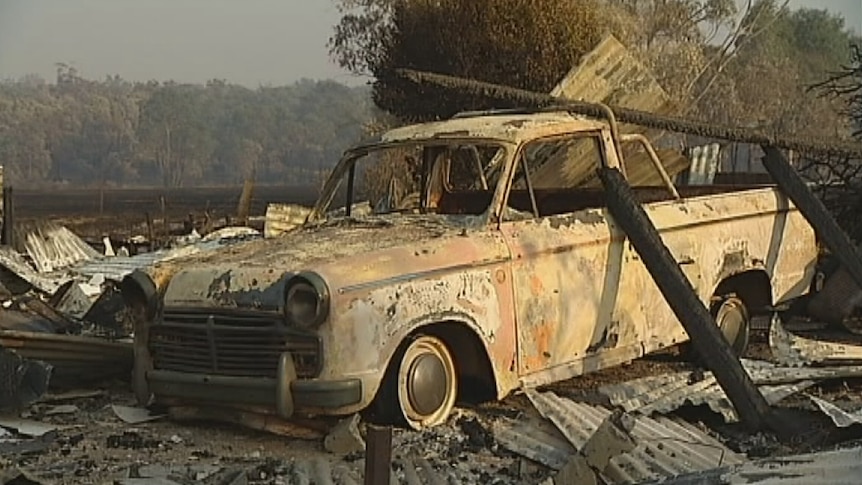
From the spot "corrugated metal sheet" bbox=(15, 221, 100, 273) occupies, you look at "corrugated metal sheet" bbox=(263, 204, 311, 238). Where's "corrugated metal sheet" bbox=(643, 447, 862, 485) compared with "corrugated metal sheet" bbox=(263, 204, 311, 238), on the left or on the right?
right

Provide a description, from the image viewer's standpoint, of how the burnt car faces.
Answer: facing the viewer and to the left of the viewer

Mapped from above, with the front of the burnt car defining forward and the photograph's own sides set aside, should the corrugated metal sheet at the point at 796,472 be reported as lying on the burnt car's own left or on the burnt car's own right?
on the burnt car's own left

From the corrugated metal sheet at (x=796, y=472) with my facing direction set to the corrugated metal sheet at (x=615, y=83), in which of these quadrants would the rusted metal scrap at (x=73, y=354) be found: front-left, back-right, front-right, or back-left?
front-left

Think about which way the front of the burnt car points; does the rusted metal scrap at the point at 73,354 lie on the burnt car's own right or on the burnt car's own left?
on the burnt car's own right

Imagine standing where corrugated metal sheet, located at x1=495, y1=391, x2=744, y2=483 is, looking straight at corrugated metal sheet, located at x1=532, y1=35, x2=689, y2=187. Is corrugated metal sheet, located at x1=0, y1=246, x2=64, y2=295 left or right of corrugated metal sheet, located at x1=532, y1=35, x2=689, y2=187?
left

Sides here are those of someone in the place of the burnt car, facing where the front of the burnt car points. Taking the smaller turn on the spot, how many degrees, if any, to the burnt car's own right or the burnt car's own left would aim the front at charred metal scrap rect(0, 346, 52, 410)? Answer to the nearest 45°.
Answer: approximately 45° to the burnt car's own right

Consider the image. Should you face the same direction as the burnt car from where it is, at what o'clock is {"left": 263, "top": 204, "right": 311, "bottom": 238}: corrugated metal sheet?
The corrugated metal sheet is roughly at 4 o'clock from the burnt car.

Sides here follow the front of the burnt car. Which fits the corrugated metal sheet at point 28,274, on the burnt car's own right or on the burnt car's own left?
on the burnt car's own right

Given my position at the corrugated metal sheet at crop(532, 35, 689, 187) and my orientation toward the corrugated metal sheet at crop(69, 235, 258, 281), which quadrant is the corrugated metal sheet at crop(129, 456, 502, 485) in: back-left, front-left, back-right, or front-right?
front-left

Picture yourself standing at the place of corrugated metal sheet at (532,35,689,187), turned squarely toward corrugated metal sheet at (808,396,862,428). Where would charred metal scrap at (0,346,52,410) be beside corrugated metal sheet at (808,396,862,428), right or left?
right

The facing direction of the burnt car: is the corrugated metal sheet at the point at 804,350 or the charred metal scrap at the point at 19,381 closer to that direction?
the charred metal scrap

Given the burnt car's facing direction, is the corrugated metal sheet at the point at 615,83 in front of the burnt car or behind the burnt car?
behind
